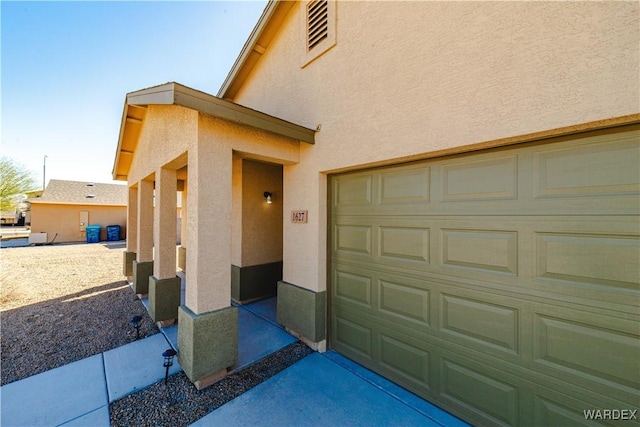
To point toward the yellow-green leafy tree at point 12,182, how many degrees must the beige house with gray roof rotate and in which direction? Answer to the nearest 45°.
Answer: approximately 45° to its right

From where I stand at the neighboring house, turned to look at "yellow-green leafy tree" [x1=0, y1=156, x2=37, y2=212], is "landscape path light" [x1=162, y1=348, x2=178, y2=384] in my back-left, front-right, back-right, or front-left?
back-left

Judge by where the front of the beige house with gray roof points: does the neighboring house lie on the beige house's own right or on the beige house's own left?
on the beige house's own right

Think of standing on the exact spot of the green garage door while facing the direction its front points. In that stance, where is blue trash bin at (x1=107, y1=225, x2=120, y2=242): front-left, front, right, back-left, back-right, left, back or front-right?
front-right

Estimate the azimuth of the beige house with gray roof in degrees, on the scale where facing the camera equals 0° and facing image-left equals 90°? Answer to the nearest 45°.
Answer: approximately 45°

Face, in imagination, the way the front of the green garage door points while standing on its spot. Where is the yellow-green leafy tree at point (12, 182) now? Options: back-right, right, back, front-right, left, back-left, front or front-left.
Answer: front-right

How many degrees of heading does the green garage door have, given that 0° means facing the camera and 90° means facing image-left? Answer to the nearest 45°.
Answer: approximately 45°

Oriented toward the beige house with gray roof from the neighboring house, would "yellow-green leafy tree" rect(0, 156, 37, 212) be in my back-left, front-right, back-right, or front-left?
back-right

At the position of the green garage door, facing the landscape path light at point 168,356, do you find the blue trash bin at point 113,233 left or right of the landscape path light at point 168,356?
right

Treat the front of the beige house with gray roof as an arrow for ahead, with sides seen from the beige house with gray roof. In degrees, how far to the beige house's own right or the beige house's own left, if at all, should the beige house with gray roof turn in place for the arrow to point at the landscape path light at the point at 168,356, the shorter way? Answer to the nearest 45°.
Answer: approximately 45° to the beige house's own right
